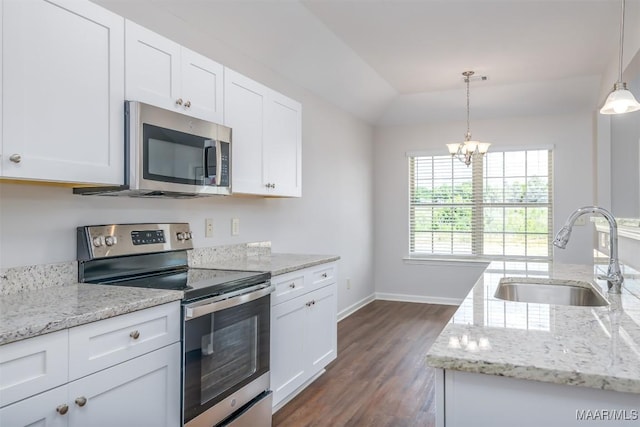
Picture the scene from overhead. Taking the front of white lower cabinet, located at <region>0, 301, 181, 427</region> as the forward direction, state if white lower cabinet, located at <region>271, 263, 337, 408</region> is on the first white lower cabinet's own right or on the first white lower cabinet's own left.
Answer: on the first white lower cabinet's own left

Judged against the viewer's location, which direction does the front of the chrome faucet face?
facing to the left of the viewer

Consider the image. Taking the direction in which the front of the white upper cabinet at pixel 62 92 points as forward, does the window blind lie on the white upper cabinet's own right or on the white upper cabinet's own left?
on the white upper cabinet's own left

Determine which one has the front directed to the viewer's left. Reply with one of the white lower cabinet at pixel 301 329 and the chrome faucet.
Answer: the chrome faucet

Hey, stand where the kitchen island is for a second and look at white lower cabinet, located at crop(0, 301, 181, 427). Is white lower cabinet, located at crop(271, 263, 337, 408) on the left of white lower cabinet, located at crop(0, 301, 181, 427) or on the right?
right

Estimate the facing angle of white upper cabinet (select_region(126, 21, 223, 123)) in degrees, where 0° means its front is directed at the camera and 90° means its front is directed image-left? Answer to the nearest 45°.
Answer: approximately 315°

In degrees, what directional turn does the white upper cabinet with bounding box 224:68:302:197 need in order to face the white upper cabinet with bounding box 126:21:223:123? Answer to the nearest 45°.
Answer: approximately 90° to its right

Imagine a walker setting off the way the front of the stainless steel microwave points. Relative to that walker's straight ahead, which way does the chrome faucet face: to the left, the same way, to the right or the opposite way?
the opposite way

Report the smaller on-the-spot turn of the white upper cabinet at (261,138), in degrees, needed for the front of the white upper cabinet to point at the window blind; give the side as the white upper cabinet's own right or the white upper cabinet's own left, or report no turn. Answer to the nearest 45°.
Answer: approximately 90° to the white upper cabinet's own left

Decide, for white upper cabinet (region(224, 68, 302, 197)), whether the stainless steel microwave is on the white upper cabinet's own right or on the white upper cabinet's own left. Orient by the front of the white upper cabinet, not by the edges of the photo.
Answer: on the white upper cabinet's own right

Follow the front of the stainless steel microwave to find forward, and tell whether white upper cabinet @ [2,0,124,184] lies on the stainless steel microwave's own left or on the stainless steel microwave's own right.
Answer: on the stainless steel microwave's own right
